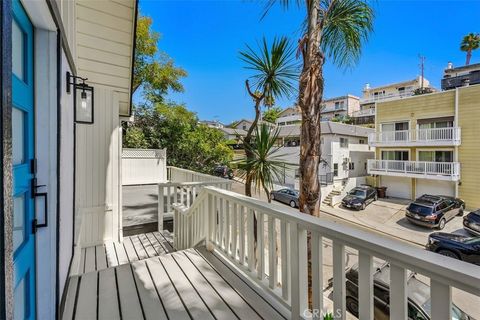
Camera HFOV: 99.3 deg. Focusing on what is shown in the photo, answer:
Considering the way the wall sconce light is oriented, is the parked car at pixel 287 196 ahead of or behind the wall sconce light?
ahead

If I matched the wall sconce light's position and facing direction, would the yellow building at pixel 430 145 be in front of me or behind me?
in front

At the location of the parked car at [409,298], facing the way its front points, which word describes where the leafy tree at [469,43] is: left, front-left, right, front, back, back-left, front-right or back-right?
back-left

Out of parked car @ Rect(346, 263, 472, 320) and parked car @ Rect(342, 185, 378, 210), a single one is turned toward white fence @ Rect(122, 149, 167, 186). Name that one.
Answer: parked car @ Rect(342, 185, 378, 210)

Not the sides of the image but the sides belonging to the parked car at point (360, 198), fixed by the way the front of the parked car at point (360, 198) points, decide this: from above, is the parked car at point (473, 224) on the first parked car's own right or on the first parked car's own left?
on the first parked car's own left

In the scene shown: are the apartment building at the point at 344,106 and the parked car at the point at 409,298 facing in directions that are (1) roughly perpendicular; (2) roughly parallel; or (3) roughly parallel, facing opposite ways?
roughly perpendicular

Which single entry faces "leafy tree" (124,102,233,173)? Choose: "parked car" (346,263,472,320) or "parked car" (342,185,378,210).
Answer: "parked car" (342,185,378,210)

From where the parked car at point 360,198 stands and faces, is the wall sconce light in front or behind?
in front
